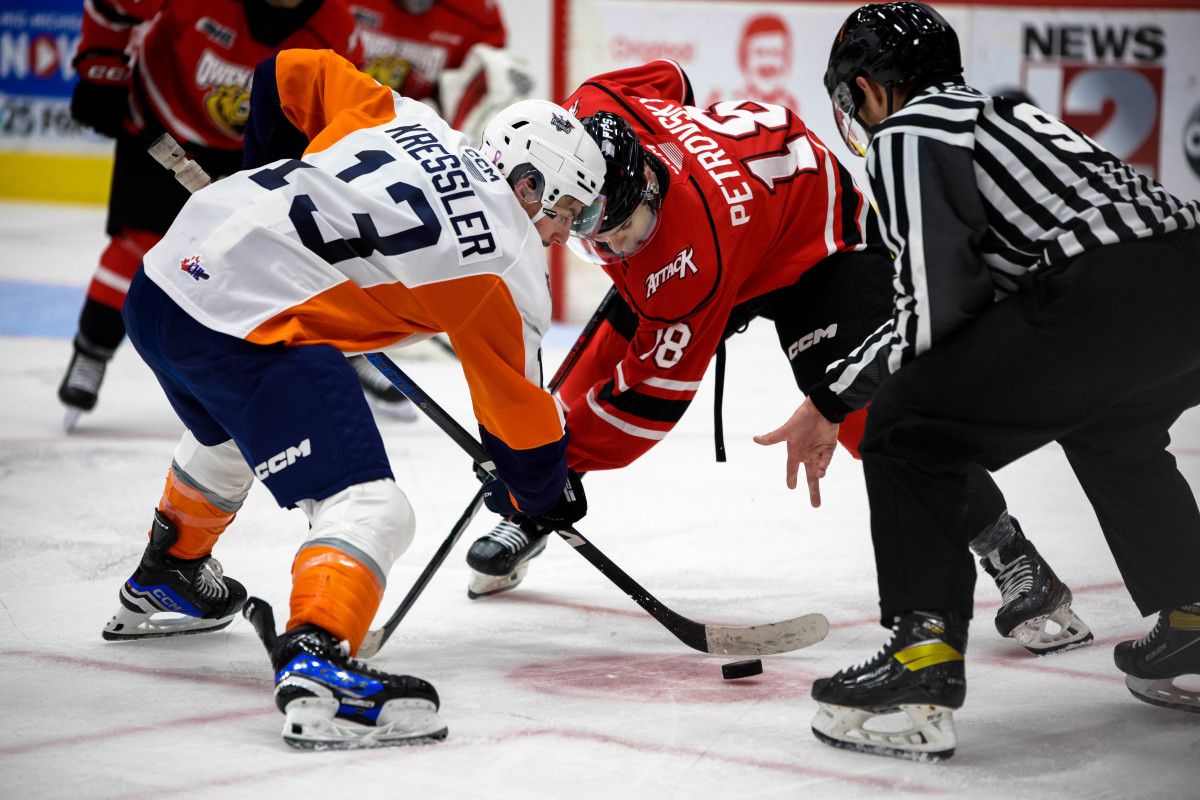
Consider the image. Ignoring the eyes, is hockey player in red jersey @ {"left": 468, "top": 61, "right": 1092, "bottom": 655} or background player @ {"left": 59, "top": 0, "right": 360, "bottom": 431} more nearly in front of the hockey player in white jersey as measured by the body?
the hockey player in red jersey

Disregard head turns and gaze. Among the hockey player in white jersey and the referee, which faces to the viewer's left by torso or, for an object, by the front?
the referee

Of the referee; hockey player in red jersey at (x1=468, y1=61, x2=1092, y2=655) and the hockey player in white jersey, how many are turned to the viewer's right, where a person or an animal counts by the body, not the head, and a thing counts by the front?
1

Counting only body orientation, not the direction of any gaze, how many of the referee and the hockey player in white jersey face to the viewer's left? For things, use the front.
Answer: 1

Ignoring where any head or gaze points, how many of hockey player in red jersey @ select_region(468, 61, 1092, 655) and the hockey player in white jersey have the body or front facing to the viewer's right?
1

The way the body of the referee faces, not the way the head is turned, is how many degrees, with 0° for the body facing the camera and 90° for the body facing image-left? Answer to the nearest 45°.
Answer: approximately 90°

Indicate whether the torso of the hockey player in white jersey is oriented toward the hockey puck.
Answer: yes

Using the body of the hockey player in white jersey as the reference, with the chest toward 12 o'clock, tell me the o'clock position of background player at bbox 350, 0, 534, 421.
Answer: The background player is roughly at 9 o'clock from the hockey player in white jersey.

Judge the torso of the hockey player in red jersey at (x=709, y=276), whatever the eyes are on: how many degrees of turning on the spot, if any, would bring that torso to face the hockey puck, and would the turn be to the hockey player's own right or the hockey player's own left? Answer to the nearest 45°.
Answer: approximately 45° to the hockey player's own left

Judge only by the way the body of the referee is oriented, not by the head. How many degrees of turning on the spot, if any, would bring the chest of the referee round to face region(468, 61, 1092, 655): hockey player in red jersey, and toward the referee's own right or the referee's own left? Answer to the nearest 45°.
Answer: approximately 45° to the referee's own right

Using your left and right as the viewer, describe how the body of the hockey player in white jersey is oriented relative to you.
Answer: facing to the right of the viewer

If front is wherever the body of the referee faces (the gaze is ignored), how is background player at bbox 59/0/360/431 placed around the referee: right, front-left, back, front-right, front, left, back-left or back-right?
front-right

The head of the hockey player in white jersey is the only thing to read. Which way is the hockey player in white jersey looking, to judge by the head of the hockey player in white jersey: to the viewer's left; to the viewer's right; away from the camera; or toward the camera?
to the viewer's right

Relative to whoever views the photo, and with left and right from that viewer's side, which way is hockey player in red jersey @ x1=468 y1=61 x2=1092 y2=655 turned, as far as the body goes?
facing the viewer and to the left of the viewer
